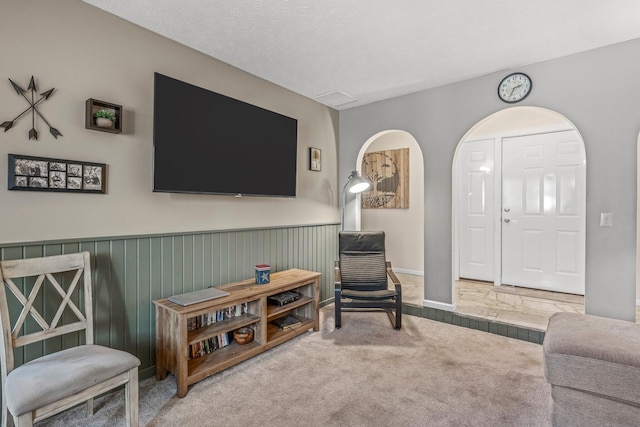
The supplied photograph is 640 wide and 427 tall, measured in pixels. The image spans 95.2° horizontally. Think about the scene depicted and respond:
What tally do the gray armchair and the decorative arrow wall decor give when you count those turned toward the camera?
2

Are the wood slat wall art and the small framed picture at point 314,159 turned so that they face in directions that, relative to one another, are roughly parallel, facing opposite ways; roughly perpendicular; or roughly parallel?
roughly perpendicular

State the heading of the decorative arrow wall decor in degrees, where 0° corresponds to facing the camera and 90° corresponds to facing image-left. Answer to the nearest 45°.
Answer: approximately 0°

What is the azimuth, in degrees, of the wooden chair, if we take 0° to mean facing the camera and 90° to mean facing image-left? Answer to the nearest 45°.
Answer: approximately 315°

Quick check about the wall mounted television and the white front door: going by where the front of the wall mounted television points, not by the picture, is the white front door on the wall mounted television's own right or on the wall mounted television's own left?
on the wall mounted television's own left

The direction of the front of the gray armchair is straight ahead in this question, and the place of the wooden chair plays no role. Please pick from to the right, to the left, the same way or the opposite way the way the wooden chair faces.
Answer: to the left

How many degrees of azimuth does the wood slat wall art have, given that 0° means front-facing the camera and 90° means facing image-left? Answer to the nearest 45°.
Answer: approximately 45°

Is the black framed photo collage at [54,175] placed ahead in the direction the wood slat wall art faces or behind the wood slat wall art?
ahead

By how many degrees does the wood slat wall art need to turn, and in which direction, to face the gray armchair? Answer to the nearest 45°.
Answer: approximately 45° to its left

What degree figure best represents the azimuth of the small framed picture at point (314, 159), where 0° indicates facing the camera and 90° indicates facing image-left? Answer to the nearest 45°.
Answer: approximately 315°

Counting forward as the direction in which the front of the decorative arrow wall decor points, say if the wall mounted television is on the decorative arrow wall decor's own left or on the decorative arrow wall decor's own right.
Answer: on the decorative arrow wall decor's own left
